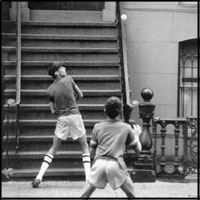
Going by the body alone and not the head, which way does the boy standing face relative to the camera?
away from the camera

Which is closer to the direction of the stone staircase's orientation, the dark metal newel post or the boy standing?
the boy standing

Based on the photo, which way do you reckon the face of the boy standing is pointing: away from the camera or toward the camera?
away from the camera

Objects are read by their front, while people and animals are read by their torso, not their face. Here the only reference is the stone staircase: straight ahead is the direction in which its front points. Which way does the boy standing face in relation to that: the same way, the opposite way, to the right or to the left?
the opposite way

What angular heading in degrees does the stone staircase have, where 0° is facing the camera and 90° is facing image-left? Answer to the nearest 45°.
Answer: approximately 0°

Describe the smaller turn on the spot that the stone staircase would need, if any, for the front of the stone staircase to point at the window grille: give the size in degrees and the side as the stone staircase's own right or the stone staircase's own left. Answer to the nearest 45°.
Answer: approximately 135° to the stone staircase's own left

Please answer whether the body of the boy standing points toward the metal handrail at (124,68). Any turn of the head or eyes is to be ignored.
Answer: yes
